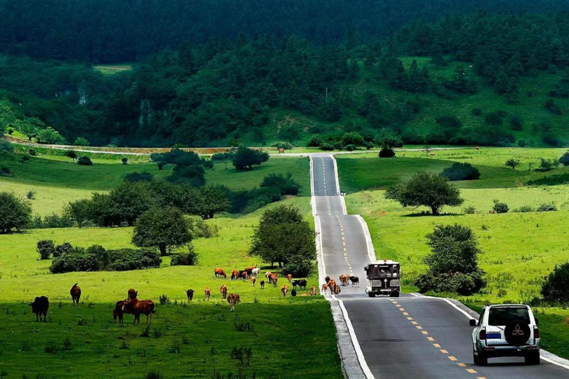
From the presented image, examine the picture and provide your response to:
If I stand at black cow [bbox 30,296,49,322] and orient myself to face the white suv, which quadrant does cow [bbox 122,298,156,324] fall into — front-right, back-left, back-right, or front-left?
front-left

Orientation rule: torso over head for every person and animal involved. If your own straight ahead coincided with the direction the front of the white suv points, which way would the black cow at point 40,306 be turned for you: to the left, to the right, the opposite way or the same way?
the opposite way

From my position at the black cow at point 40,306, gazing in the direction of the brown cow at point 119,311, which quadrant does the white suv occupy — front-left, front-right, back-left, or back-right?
front-right

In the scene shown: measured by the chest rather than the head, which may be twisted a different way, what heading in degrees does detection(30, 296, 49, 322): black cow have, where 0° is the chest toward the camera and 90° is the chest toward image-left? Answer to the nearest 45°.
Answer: approximately 45°

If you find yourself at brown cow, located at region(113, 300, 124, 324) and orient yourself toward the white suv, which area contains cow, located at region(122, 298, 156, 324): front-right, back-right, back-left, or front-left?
front-left

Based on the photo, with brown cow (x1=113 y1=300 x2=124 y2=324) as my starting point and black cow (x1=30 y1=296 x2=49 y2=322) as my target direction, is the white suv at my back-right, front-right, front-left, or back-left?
back-left

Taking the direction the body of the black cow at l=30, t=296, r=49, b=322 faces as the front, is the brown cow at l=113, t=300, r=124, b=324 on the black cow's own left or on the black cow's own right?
on the black cow's own left

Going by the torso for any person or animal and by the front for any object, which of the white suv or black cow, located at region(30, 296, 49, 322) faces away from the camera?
the white suv

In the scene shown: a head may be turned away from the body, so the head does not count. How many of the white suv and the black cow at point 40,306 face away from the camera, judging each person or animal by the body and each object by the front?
1

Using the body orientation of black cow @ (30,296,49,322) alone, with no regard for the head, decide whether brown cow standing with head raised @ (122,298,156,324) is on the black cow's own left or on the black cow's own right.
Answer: on the black cow's own left

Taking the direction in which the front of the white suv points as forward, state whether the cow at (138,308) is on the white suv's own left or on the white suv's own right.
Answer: on the white suv's own left

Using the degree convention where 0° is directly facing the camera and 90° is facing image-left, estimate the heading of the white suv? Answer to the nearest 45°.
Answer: approximately 180°
